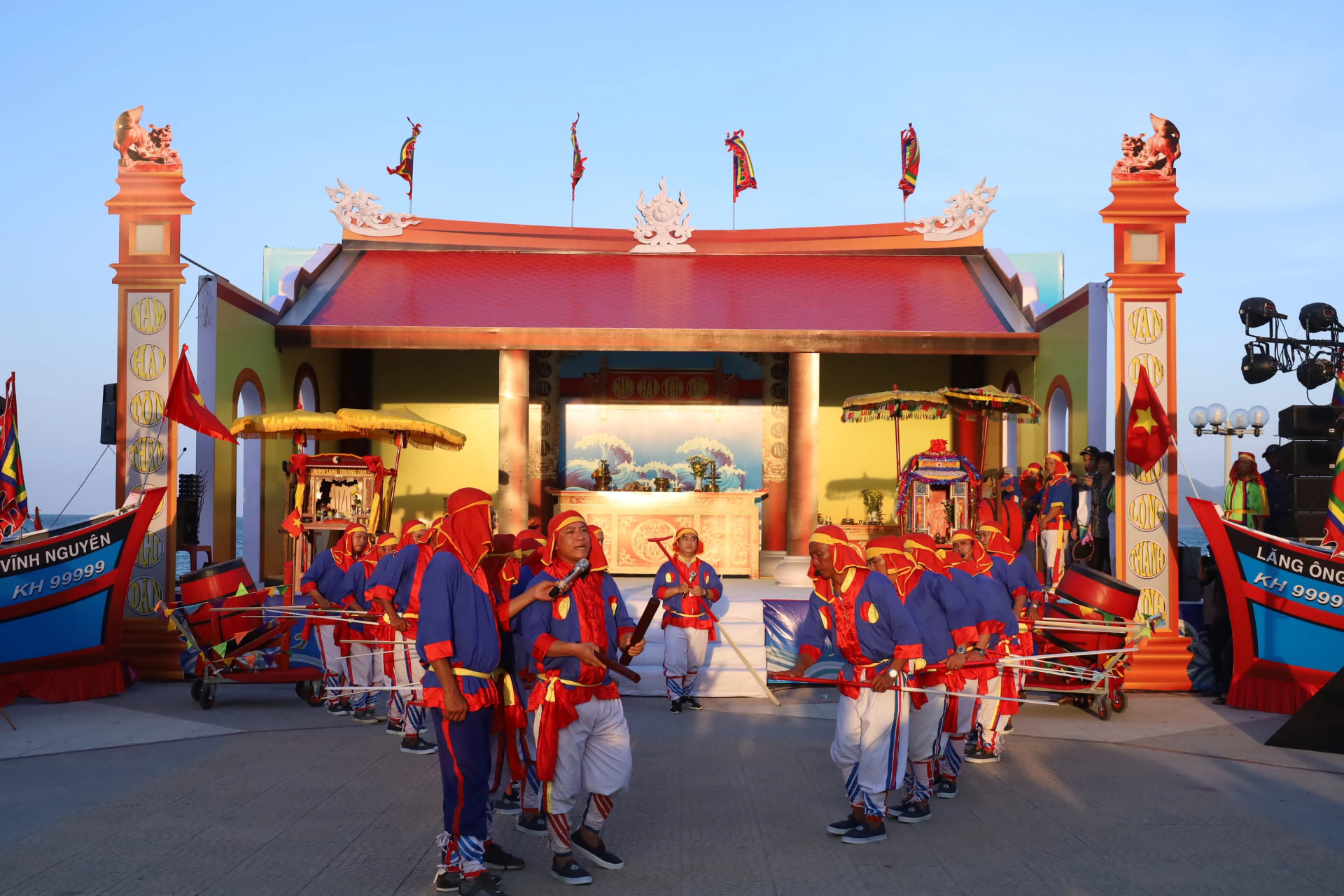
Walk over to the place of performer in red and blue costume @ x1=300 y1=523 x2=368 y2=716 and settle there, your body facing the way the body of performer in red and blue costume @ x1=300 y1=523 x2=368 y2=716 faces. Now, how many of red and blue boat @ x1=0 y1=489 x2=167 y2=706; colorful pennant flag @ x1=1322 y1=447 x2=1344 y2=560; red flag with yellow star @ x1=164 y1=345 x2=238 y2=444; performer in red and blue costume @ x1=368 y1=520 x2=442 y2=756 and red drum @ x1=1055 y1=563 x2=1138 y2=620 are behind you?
2

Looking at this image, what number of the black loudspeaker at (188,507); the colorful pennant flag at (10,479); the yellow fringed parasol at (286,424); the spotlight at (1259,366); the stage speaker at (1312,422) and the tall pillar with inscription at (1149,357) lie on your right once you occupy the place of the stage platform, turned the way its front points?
3

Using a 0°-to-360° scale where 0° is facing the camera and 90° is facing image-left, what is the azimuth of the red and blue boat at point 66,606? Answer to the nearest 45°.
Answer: approximately 270°

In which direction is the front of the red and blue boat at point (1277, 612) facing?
to the viewer's left

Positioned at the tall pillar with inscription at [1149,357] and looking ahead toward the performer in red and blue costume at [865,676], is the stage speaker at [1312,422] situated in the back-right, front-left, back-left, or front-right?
back-left

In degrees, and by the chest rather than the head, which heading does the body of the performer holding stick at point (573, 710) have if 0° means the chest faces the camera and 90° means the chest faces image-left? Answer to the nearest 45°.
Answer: approximately 315°

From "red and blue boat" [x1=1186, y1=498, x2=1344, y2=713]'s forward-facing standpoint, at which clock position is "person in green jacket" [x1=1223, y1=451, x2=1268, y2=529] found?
The person in green jacket is roughly at 3 o'clock from the red and blue boat.

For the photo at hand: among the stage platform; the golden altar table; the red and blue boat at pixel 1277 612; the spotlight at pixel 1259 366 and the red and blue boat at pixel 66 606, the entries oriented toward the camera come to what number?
2

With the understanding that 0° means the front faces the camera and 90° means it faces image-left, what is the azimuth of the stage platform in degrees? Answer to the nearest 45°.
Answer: approximately 0°

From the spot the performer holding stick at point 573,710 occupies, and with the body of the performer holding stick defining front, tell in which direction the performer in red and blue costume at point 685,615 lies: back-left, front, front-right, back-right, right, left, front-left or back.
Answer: back-left

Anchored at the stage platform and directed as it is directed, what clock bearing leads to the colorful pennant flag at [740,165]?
The colorful pennant flag is roughly at 6 o'clock from the stage platform.

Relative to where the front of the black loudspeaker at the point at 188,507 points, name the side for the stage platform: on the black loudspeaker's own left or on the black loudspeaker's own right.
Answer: on the black loudspeaker's own left
